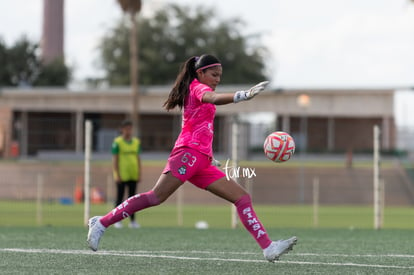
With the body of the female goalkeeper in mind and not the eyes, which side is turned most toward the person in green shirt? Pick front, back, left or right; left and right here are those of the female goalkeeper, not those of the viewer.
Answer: left

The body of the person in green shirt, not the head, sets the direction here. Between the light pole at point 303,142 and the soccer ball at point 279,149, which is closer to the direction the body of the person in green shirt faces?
the soccer ball

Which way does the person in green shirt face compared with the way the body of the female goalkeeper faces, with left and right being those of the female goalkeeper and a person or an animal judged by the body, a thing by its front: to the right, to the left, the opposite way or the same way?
to the right

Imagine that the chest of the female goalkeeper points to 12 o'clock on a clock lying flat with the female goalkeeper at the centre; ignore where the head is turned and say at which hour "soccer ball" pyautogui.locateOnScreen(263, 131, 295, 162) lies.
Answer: The soccer ball is roughly at 12 o'clock from the female goalkeeper.

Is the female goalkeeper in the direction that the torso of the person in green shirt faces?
yes

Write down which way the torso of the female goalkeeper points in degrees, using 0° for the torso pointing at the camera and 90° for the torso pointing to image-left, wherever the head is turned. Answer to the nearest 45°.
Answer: approximately 270°

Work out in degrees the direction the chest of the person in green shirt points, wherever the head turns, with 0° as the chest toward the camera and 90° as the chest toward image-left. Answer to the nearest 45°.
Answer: approximately 0°

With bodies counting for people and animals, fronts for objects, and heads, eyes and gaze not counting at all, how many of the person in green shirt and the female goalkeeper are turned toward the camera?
1
